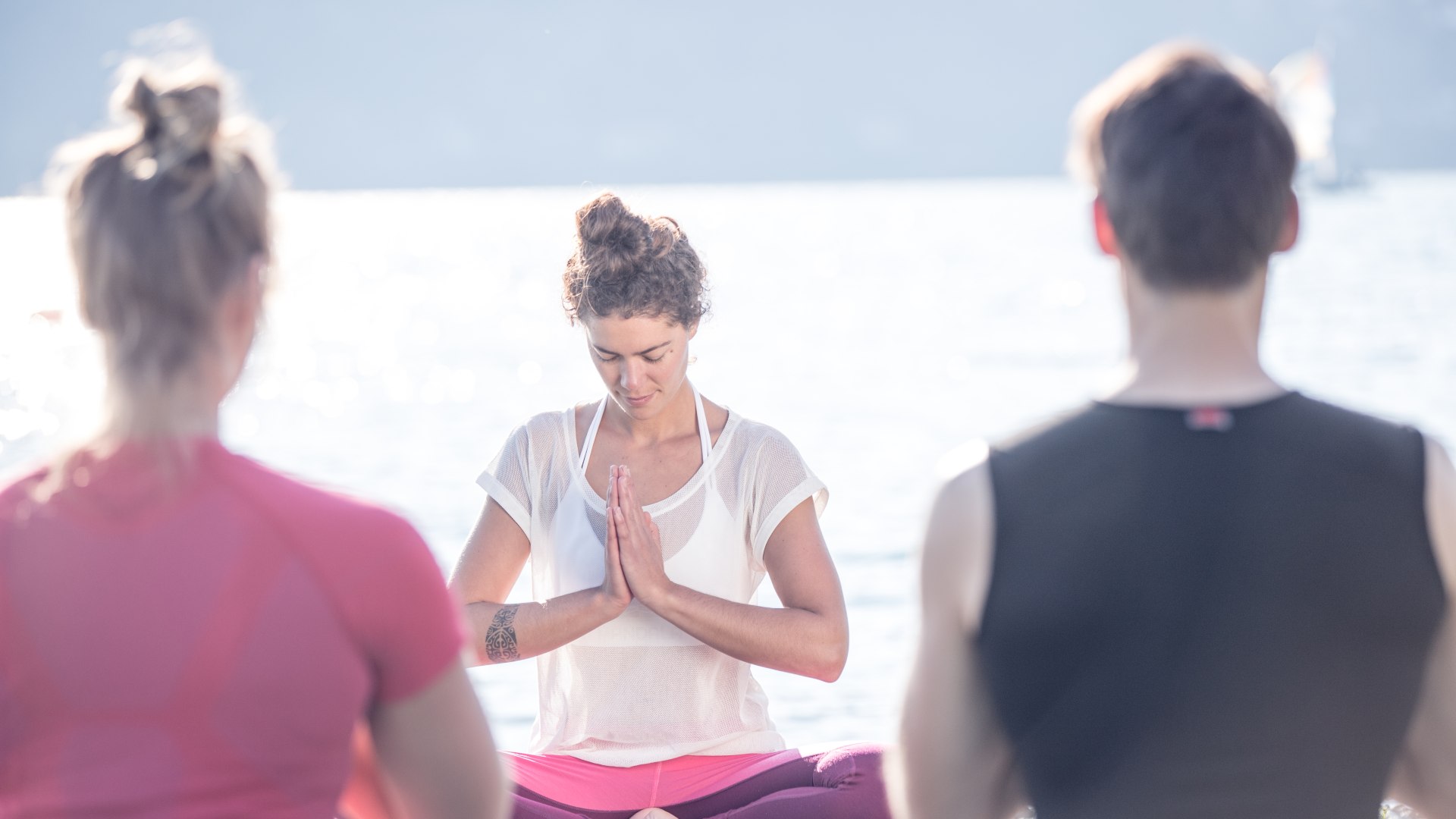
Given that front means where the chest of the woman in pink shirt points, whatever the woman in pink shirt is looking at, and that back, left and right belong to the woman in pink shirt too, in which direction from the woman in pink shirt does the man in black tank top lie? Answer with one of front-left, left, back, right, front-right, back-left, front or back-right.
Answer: right

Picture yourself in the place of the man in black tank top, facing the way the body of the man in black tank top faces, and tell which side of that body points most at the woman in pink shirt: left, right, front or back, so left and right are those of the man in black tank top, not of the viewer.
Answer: left

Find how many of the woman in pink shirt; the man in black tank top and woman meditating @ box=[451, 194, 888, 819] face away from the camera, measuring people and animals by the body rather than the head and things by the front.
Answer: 2

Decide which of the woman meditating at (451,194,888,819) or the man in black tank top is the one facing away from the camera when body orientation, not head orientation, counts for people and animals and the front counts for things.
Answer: the man in black tank top

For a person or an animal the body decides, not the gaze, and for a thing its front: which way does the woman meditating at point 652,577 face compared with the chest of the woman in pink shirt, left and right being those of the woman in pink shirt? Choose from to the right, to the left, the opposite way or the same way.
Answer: the opposite way

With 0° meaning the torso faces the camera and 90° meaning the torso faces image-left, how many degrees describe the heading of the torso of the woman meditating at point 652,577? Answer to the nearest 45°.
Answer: approximately 0°

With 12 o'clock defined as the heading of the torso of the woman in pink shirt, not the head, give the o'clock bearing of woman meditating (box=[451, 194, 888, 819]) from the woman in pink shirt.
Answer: The woman meditating is roughly at 1 o'clock from the woman in pink shirt.

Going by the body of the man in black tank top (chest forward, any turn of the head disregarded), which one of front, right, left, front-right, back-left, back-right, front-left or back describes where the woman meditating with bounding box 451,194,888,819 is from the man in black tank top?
front-left

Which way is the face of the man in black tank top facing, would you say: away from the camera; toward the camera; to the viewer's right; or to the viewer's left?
away from the camera

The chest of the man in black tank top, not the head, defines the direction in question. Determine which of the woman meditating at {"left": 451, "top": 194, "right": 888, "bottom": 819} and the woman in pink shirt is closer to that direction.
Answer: the woman meditating

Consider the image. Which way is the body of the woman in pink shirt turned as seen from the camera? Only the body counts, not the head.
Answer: away from the camera

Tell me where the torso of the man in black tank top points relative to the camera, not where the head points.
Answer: away from the camera
